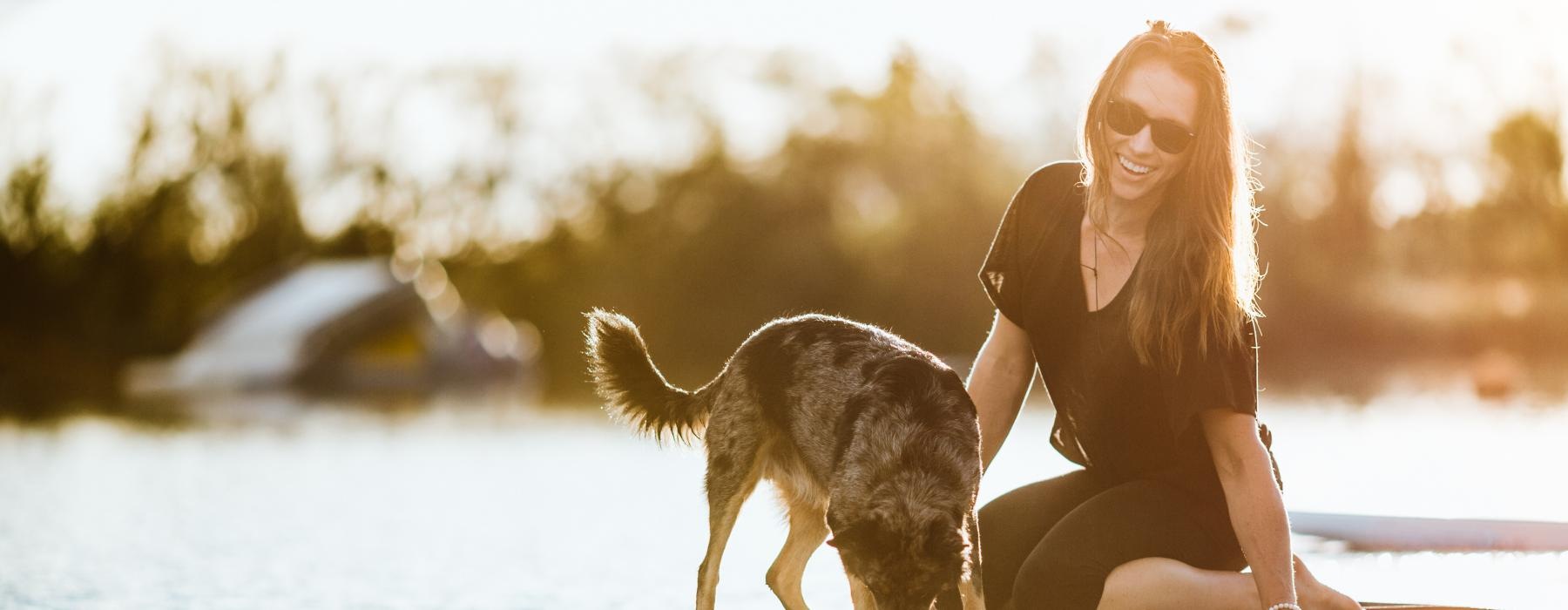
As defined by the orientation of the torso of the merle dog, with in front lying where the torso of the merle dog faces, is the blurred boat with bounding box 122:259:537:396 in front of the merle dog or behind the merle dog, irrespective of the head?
behind

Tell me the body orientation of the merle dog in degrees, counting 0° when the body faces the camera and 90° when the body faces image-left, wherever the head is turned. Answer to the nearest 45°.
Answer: approximately 315°

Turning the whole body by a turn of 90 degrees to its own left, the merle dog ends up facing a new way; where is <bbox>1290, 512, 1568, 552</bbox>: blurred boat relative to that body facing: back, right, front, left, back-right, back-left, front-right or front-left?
front

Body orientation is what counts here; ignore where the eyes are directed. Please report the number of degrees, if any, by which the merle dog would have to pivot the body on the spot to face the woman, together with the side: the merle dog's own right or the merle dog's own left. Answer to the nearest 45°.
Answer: approximately 45° to the merle dog's own left
